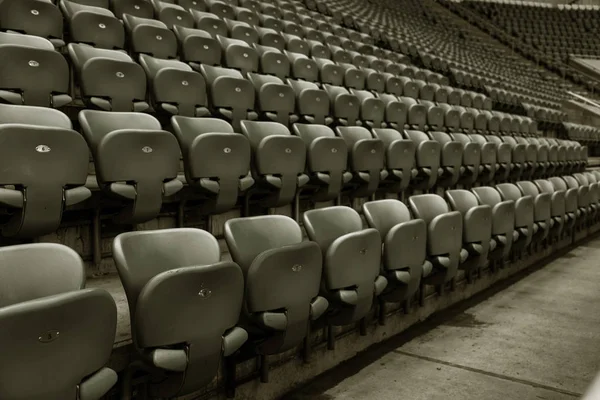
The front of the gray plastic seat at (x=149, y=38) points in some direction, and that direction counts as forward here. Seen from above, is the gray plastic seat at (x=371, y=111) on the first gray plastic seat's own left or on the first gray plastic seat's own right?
on the first gray plastic seat's own left

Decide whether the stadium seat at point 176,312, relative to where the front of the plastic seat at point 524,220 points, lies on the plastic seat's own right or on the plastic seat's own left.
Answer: on the plastic seat's own right

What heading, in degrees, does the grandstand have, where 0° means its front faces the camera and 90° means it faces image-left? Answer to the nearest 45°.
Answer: approximately 315°

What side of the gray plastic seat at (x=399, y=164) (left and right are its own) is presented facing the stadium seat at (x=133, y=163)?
right

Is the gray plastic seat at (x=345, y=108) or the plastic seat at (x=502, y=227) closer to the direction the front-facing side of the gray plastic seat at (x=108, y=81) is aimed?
the plastic seat

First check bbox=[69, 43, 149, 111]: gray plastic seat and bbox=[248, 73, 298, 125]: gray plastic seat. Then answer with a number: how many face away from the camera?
0

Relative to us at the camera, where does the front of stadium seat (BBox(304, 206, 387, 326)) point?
facing the viewer and to the right of the viewer
